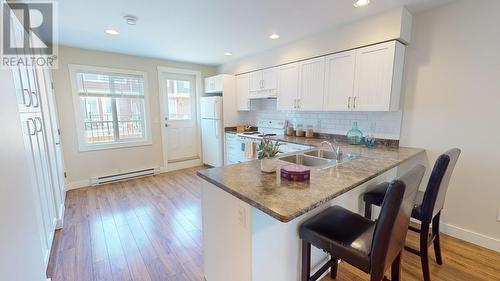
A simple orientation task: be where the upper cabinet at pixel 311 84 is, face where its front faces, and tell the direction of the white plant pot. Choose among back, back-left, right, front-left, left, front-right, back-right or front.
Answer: front-left

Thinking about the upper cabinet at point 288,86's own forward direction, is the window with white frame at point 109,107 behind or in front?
in front

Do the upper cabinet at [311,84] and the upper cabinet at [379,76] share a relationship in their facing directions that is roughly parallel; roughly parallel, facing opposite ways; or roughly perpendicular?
roughly parallel

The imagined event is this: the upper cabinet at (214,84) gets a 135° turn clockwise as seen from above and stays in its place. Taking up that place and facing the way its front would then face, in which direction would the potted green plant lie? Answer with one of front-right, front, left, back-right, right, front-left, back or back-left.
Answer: back

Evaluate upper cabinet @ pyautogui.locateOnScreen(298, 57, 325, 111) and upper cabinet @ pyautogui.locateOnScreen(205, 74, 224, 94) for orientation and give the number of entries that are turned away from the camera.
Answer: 0

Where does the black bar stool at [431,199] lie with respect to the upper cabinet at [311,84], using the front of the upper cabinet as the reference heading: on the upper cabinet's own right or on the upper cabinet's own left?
on the upper cabinet's own left

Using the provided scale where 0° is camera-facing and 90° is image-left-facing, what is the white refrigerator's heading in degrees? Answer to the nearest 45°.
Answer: approximately 45°

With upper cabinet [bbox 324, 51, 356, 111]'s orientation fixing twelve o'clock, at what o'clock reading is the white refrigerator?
The white refrigerator is roughly at 2 o'clock from the upper cabinet.

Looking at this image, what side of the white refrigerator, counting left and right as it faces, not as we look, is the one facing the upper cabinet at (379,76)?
left

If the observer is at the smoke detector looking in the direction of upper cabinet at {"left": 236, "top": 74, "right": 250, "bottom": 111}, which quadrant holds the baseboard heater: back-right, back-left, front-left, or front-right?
front-left

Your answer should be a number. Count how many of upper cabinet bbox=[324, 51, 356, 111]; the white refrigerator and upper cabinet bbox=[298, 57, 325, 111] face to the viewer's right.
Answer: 0

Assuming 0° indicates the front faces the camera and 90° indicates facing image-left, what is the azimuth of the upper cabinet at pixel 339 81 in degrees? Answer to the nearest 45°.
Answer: approximately 45°

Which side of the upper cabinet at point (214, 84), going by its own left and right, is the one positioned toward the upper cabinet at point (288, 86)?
left

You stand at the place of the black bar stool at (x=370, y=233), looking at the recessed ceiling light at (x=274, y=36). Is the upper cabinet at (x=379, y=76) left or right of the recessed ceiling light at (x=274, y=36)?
right

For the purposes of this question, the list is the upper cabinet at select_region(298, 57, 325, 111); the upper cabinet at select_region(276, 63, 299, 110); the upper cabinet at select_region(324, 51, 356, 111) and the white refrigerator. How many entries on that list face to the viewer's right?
0

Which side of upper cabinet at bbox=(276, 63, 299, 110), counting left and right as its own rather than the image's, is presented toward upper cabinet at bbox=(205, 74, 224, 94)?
right

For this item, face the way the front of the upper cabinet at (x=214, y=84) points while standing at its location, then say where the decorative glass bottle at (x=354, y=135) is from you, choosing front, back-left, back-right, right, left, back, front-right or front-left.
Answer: left

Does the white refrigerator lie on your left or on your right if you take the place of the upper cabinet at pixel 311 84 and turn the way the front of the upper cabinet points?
on your right

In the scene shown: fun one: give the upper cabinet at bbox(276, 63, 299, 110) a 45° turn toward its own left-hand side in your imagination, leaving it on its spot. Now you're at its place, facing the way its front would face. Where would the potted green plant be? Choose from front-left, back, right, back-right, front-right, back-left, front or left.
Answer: front

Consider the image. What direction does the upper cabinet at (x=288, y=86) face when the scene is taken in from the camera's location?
facing the viewer and to the left of the viewer
